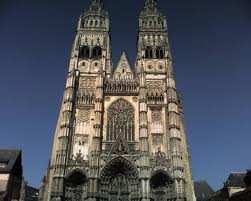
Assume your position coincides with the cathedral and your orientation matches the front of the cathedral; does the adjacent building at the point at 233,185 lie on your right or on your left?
on your left

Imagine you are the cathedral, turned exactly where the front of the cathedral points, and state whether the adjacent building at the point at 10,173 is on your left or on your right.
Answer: on your right

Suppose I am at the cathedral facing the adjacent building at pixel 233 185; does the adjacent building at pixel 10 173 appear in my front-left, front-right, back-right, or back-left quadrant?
back-right

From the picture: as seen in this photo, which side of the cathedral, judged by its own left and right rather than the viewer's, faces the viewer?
front

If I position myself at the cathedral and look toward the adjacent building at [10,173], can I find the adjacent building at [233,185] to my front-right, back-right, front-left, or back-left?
back-left
